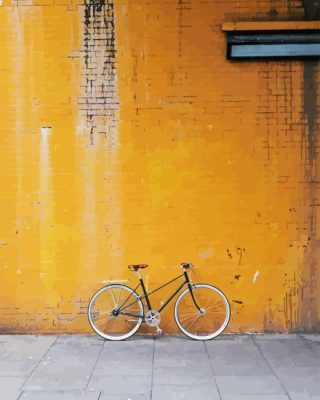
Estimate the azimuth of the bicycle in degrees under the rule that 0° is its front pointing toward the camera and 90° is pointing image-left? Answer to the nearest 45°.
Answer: approximately 270°
